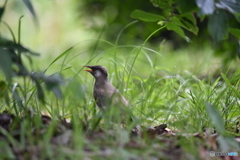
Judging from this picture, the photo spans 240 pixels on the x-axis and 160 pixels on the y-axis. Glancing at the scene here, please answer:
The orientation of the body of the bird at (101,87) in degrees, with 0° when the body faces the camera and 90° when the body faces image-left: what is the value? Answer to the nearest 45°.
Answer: approximately 90°
